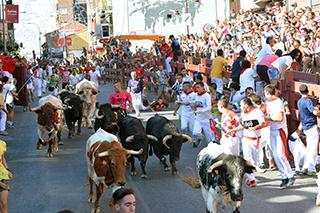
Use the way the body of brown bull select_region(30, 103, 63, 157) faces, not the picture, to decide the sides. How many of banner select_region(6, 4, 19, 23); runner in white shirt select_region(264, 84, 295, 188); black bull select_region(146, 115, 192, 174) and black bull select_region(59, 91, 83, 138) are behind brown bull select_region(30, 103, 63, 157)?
2

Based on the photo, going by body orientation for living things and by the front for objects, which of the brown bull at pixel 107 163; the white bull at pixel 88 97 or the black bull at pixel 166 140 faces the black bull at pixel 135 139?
the white bull

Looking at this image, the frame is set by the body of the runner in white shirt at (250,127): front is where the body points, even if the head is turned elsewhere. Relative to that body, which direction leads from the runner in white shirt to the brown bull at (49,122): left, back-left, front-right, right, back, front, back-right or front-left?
right

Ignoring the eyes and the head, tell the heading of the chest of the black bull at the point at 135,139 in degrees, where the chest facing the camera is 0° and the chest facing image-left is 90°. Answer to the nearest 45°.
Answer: approximately 315°

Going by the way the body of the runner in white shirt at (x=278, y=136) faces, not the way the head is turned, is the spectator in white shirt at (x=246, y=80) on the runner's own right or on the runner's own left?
on the runner's own right

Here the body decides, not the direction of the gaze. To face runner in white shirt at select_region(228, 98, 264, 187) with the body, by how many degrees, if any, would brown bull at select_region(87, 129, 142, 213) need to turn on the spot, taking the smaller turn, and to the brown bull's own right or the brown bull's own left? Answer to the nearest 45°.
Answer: approximately 90° to the brown bull's own left

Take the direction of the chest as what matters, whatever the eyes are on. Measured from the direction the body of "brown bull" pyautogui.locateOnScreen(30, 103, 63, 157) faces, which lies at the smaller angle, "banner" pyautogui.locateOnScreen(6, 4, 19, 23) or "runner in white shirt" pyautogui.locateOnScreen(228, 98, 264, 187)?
the runner in white shirt

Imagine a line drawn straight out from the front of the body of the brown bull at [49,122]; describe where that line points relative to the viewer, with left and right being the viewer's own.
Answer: facing the viewer

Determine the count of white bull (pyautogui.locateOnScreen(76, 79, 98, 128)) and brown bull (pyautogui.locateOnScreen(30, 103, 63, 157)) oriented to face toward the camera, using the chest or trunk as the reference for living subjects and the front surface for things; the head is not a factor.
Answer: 2

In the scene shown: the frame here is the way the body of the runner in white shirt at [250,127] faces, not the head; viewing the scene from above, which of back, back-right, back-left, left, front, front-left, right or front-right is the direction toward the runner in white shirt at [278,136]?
left

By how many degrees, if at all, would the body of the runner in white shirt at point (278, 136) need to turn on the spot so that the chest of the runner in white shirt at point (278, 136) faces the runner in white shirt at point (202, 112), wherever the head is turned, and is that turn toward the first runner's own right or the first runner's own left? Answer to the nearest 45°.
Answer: approximately 90° to the first runner's own right

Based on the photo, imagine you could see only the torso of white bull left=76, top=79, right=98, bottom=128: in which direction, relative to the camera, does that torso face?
toward the camera

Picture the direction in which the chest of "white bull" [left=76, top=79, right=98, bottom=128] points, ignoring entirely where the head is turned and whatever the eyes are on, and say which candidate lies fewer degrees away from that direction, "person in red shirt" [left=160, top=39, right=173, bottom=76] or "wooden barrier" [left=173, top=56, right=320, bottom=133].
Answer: the wooden barrier

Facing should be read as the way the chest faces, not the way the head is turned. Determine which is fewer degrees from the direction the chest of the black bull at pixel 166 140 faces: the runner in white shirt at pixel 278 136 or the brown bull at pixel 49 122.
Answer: the runner in white shirt
